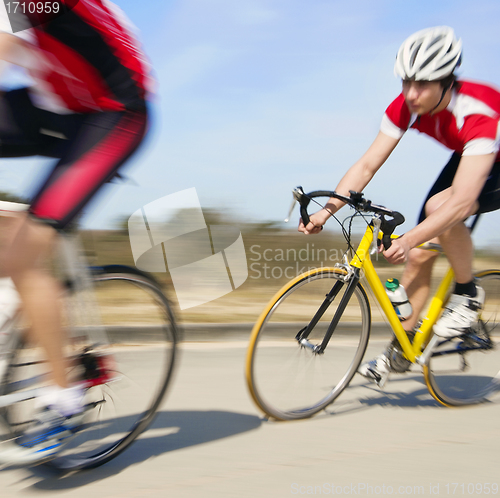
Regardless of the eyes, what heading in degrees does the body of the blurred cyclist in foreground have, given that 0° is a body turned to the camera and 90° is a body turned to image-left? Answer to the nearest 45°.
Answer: approximately 90°

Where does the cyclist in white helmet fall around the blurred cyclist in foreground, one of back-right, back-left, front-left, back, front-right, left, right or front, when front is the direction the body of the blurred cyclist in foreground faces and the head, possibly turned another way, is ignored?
back

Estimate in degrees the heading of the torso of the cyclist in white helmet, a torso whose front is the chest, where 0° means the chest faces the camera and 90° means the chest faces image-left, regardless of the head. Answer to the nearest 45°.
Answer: approximately 45°

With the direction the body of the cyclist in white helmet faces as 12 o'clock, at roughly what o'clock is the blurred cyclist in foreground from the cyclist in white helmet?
The blurred cyclist in foreground is roughly at 12 o'clock from the cyclist in white helmet.
